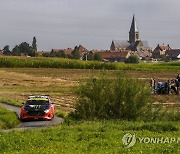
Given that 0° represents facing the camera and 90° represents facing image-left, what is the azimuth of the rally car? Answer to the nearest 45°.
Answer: approximately 0°
